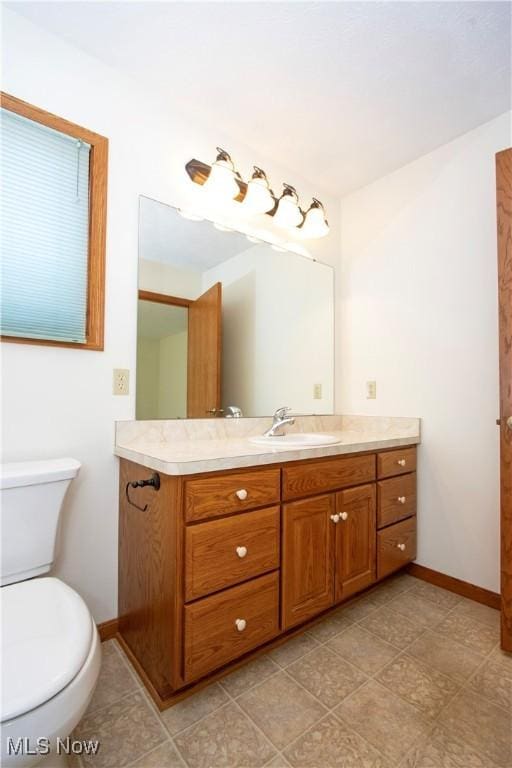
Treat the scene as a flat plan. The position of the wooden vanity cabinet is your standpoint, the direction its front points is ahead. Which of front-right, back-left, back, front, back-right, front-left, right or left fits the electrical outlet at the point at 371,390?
left

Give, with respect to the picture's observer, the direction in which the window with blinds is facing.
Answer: facing the viewer and to the right of the viewer

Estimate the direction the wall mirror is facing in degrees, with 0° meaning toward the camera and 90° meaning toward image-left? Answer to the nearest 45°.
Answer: approximately 315°

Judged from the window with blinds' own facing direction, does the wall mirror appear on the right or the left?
on its left

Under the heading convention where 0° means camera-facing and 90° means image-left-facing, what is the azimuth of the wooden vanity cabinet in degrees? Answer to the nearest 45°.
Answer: approximately 315°

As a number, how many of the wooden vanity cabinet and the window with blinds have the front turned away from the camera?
0

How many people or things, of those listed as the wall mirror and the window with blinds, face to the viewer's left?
0

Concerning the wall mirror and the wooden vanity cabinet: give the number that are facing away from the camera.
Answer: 0

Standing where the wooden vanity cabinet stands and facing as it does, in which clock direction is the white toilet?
The white toilet is roughly at 3 o'clock from the wooden vanity cabinet.

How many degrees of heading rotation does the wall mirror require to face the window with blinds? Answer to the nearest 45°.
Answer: approximately 90° to its right

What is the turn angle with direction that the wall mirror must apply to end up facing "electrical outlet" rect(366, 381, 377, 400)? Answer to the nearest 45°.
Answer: approximately 45° to its left
